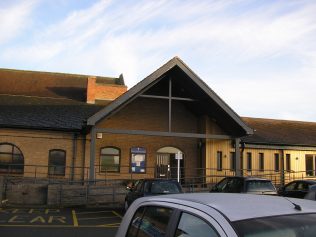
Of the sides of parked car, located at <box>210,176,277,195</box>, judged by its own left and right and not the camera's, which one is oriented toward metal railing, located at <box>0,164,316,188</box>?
front

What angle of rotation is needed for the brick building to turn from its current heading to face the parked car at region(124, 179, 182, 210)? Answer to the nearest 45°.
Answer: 0° — it already faces it

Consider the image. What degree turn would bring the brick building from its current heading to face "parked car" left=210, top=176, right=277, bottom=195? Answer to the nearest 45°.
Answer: approximately 45° to its left

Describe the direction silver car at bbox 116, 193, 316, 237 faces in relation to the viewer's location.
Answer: facing the viewer and to the right of the viewer

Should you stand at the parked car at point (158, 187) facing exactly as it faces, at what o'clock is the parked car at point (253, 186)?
the parked car at point (253, 186) is roughly at 4 o'clock from the parked car at point (158, 187).

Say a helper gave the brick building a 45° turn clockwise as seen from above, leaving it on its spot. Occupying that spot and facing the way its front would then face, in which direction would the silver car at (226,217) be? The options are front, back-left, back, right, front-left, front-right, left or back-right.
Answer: front-left

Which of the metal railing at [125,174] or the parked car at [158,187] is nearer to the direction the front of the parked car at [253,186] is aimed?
the metal railing

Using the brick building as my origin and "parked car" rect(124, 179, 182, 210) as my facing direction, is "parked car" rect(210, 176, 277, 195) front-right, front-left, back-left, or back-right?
front-left

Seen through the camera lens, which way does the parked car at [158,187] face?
facing away from the viewer and to the left of the viewer

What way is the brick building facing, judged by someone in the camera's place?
facing the viewer

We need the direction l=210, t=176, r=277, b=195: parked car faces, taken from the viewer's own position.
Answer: facing away from the viewer and to the left of the viewer

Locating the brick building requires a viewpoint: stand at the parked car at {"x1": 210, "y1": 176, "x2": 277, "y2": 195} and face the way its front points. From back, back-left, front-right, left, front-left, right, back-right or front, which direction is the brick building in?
front

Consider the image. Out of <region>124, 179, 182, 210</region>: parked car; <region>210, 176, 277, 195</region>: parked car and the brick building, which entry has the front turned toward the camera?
the brick building
